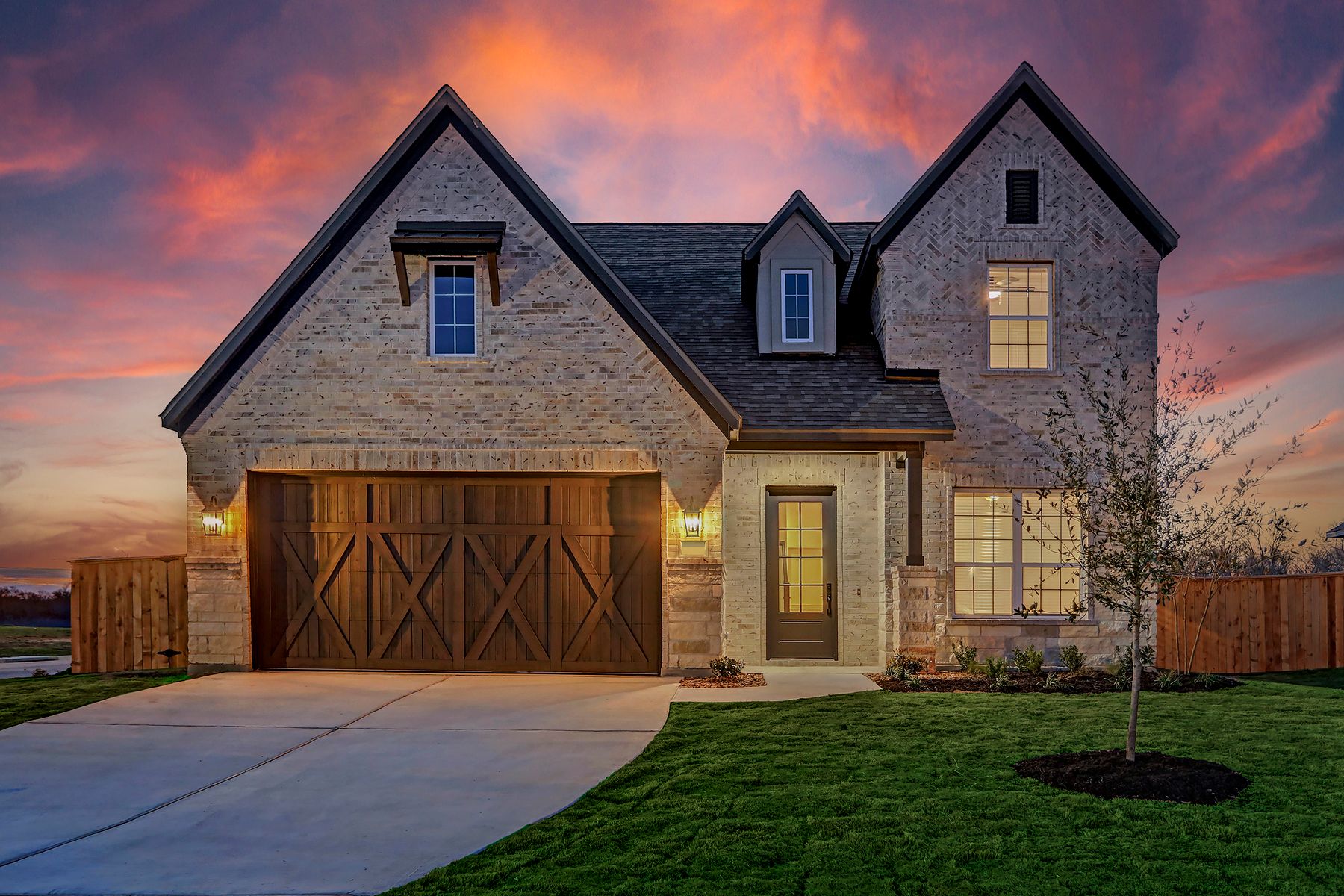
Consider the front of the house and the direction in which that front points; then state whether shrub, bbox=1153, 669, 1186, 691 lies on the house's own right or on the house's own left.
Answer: on the house's own left

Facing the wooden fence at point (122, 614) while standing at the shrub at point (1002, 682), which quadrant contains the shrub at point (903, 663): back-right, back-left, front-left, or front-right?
front-right

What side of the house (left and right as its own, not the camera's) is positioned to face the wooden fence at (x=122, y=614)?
right

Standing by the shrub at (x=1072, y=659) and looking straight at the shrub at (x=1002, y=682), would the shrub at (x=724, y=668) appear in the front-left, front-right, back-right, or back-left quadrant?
front-right

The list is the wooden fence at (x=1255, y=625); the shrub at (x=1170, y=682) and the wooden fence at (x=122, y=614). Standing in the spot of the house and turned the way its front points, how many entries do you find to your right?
1

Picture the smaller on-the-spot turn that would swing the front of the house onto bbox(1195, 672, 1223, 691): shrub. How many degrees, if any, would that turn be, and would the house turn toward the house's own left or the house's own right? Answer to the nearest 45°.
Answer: approximately 90° to the house's own left

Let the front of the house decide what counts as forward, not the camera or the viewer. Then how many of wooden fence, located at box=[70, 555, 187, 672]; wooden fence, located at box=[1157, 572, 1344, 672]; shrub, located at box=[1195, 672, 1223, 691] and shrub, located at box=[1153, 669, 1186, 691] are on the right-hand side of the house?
1

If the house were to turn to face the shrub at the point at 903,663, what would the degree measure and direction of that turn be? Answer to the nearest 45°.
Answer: approximately 90° to its left

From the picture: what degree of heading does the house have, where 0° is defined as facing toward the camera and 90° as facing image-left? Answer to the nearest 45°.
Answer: approximately 0°
